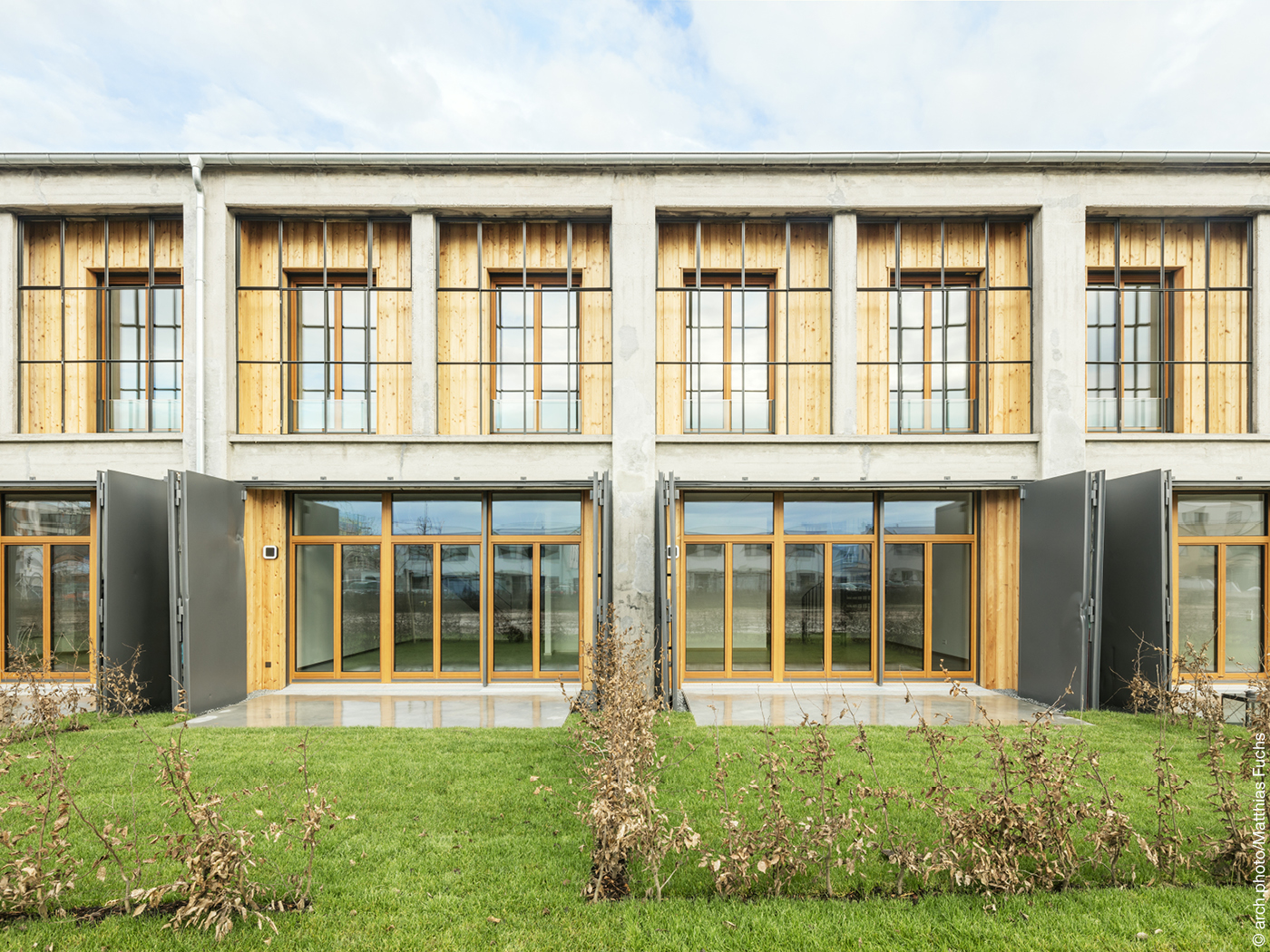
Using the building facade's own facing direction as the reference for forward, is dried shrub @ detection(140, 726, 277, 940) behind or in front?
in front

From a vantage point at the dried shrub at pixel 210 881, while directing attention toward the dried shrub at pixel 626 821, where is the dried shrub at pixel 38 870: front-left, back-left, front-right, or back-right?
back-left

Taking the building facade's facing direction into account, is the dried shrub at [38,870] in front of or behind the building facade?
in front

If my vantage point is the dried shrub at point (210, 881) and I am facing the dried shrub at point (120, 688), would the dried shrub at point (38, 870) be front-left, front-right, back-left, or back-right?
front-left

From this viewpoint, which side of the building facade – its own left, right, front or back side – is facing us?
front

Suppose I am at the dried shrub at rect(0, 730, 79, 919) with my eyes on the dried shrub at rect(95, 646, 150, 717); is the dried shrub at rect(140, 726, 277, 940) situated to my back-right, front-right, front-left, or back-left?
back-right

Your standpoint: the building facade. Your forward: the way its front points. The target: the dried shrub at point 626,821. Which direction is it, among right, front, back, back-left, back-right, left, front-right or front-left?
front
